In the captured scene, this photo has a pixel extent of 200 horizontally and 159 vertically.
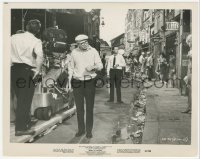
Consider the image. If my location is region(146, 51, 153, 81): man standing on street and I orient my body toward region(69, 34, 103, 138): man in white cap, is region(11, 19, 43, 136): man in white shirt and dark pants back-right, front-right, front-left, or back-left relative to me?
front-right

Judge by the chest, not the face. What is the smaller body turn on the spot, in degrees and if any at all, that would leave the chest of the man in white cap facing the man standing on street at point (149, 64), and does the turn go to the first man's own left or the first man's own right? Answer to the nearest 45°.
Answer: approximately 135° to the first man's own left

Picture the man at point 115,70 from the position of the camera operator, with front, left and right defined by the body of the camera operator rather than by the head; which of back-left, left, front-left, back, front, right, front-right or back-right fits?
front-right

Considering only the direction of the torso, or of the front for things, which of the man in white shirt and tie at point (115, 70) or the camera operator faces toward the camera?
the man in white shirt and tie

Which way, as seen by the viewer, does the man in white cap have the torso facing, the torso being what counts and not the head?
toward the camera

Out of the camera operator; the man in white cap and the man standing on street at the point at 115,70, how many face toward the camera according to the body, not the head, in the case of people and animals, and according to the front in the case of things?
2

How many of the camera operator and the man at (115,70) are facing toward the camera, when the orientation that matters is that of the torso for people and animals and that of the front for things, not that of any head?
1

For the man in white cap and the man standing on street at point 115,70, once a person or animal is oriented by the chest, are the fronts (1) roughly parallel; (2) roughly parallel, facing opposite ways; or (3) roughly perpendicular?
roughly parallel

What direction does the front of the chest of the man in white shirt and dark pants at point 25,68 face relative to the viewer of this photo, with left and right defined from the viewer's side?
facing away from the viewer and to the right of the viewer

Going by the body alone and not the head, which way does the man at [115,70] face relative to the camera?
toward the camera
